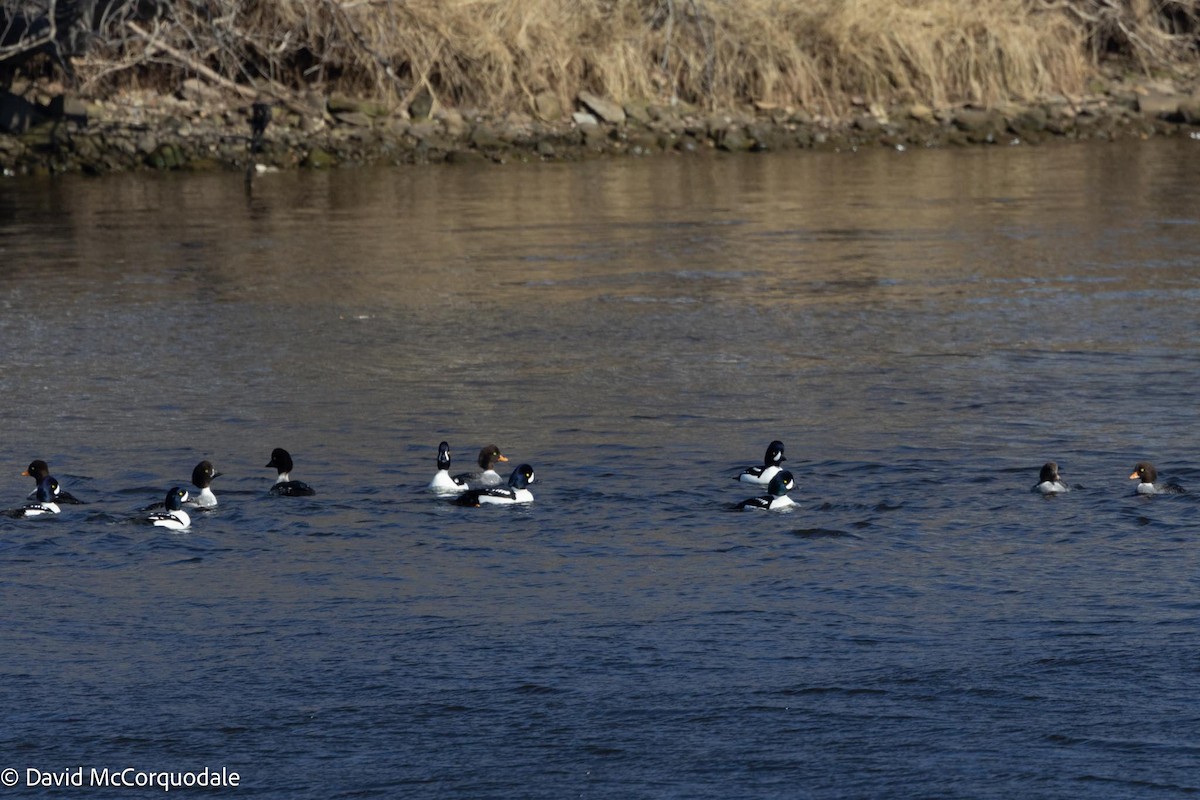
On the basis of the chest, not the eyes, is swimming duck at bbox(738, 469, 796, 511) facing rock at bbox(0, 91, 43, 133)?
no

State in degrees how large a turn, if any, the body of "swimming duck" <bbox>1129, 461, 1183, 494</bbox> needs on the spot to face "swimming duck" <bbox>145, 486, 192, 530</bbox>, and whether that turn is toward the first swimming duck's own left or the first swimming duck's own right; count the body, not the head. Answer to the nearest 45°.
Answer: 0° — it already faces it

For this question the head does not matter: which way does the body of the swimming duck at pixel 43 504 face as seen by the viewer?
to the viewer's right

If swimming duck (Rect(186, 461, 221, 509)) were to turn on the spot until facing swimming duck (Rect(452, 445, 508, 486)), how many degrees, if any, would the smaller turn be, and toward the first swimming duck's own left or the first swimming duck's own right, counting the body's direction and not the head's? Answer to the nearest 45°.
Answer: approximately 45° to the first swimming duck's own left

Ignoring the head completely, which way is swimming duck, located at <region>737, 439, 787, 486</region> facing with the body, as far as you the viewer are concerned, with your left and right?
facing to the right of the viewer

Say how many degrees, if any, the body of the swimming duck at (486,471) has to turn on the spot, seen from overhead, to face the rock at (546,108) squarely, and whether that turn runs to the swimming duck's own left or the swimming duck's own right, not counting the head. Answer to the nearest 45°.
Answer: approximately 90° to the swimming duck's own left

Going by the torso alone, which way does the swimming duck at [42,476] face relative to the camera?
to the viewer's left

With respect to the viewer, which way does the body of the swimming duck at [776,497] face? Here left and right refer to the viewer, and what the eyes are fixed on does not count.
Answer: facing to the right of the viewer

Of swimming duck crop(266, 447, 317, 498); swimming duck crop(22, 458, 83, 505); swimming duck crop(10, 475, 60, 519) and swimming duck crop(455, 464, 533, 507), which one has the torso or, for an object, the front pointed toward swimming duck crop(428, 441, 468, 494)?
swimming duck crop(10, 475, 60, 519)

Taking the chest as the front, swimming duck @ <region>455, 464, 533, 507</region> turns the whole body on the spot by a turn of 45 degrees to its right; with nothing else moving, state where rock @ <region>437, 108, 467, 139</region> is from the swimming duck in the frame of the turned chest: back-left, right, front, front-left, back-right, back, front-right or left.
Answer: back-left

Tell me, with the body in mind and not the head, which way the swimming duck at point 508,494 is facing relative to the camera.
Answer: to the viewer's right

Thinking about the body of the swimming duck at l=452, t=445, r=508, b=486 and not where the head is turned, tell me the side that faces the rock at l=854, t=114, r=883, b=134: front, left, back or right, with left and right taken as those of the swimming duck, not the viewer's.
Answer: left

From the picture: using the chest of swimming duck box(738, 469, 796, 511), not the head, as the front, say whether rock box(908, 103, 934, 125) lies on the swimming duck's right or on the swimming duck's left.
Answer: on the swimming duck's left

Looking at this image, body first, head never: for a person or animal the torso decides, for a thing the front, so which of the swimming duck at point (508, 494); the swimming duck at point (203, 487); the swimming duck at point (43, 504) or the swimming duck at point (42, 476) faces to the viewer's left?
the swimming duck at point (42, 476)

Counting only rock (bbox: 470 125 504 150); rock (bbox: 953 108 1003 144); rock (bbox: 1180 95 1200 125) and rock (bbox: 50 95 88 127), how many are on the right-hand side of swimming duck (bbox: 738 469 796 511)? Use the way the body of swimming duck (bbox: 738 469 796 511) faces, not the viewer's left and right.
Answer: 0

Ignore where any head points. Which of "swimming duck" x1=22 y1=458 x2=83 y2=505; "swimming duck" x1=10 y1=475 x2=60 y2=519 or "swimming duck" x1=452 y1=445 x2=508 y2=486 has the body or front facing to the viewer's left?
"swimming duck" x1=22 y1=458 x2=83 y2=505

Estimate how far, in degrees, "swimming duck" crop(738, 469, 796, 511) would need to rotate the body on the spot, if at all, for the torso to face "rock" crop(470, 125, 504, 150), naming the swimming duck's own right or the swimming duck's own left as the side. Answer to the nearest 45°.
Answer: approximately 90° to the swimming duck's own left

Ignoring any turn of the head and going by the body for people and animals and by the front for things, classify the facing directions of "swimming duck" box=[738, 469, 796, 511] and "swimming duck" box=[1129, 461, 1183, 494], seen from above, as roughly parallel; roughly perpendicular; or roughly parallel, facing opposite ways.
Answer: roughly parallel, facing opposite ways

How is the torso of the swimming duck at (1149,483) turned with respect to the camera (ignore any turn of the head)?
to the viewer's left

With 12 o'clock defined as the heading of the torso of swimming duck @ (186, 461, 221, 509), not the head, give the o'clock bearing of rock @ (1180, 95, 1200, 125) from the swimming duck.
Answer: The rock is roughly at 9 o'clock from the swimming duck.

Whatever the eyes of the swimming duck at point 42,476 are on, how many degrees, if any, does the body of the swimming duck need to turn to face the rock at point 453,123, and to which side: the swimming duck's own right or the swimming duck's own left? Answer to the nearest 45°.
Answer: approximately 90° to the swimming duck's own right

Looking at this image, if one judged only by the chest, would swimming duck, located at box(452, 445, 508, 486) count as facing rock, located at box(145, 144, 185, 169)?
no

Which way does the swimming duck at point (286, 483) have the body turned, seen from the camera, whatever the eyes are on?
to the viewer's left

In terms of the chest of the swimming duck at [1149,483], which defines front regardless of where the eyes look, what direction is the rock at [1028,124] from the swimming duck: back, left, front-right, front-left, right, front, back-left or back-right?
right

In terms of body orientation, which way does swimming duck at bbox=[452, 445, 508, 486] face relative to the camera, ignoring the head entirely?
to the viewer's right
